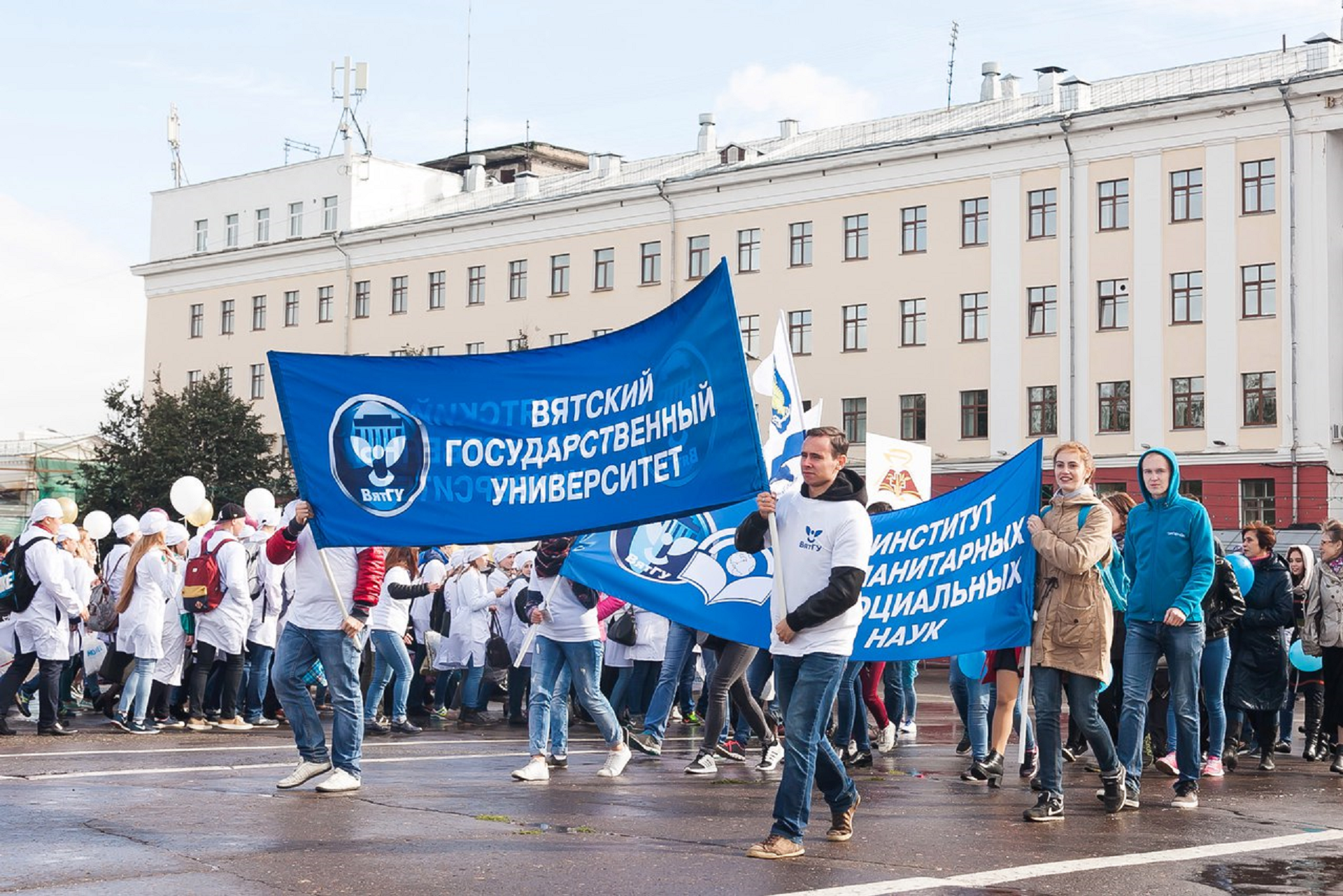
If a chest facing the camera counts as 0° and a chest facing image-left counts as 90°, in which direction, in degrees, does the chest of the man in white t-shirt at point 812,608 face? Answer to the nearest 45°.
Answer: approximately 45°

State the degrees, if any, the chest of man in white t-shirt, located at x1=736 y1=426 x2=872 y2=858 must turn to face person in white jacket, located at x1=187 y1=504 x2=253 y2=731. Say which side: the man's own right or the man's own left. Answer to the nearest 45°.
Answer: approximately 90° to the man's own right

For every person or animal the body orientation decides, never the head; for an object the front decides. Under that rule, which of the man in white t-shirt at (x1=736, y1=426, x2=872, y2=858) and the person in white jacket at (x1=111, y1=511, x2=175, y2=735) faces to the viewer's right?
the person in white jacket

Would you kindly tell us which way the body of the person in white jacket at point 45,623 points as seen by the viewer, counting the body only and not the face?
to the viewer's right

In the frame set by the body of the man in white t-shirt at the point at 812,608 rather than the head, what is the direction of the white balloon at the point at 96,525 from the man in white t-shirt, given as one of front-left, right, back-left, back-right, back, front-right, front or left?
right

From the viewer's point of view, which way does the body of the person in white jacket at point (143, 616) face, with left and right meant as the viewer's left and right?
facing to the right of the viewer

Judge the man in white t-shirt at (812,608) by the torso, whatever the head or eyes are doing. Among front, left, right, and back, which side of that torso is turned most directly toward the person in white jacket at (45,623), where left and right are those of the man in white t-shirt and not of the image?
right

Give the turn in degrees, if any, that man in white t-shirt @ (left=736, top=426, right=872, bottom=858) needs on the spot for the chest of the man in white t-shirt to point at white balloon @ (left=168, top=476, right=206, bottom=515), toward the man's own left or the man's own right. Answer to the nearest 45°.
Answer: approximately 90° to the man's own right
